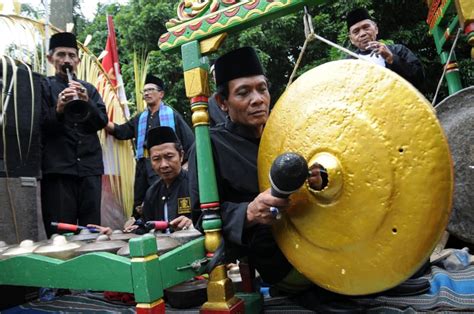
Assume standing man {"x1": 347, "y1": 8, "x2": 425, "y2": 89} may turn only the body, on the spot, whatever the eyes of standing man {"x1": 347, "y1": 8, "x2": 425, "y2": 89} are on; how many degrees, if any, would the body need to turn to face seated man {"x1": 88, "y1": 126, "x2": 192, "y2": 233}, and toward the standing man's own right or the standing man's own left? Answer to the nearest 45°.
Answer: approximately 45° to the standing man's own right

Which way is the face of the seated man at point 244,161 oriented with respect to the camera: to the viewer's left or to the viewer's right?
to the viewer's right

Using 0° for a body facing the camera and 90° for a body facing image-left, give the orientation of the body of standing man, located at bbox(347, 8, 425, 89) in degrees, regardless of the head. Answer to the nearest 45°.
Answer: approximately 45°

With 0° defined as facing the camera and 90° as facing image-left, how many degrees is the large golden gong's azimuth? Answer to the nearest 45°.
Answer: approximately 45°

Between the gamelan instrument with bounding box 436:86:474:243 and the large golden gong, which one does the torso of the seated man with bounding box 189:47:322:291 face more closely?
the large golden gong

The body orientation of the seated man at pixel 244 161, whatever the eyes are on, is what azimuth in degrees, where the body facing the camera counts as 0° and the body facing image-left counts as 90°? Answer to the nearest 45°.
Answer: approximately 315°

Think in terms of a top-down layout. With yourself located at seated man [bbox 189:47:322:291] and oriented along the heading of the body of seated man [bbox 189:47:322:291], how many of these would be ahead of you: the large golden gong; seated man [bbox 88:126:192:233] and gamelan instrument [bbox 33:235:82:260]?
1
